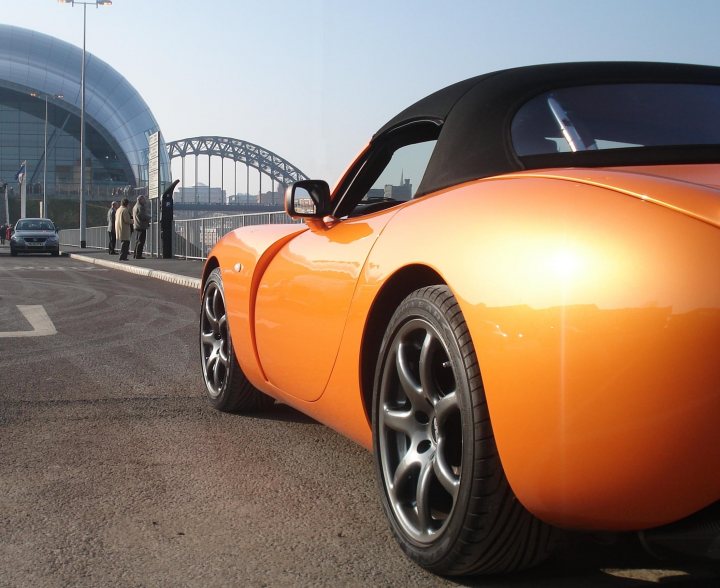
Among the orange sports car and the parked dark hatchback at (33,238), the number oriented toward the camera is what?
1

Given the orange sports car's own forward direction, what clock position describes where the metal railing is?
The metal railing is roughly at 1 o'clock from the orange sports car.

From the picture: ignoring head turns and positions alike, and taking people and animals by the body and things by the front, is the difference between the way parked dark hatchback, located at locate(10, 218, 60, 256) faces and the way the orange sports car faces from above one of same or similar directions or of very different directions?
very different directions

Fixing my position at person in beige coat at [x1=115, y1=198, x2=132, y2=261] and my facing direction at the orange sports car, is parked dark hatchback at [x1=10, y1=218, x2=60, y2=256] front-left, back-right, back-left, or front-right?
back-right

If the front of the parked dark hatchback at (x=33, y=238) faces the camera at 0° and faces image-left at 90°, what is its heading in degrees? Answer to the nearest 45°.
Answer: approximately 0°

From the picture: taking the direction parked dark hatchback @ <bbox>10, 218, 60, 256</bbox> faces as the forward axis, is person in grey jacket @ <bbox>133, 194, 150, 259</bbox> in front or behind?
in front

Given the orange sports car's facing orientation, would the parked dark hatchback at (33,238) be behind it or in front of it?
in front

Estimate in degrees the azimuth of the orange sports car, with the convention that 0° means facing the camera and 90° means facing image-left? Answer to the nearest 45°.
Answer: approximately 135°

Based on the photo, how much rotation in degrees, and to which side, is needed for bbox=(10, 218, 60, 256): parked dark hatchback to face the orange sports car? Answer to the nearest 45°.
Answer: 0° — it already faces it
